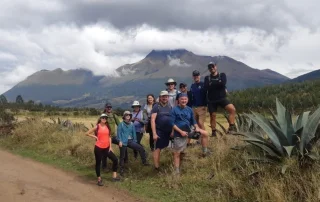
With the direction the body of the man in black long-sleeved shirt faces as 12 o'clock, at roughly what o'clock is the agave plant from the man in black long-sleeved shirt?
The agave plant is roughly at 11 o'clock from the man in black long-sleeved shirt.

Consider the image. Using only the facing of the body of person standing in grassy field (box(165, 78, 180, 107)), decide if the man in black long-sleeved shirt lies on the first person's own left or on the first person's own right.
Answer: on the first person's own left

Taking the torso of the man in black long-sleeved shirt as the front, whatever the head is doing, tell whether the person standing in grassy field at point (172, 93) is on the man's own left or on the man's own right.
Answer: on the man's own right

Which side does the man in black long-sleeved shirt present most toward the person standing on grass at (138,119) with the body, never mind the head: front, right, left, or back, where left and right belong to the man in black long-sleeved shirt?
right

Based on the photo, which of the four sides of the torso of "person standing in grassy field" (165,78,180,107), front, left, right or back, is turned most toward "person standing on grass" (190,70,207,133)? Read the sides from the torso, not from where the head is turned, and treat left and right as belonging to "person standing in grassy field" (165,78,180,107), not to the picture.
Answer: left

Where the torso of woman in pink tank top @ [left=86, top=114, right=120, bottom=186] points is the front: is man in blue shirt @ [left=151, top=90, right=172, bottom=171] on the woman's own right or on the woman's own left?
on the woman's own left

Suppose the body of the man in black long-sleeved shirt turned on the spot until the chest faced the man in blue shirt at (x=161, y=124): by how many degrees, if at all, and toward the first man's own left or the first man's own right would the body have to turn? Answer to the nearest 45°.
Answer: approximately 45° to the first man's own right

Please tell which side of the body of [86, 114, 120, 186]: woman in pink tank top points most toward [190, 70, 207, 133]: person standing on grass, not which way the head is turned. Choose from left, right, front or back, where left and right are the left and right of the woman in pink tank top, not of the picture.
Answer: left
